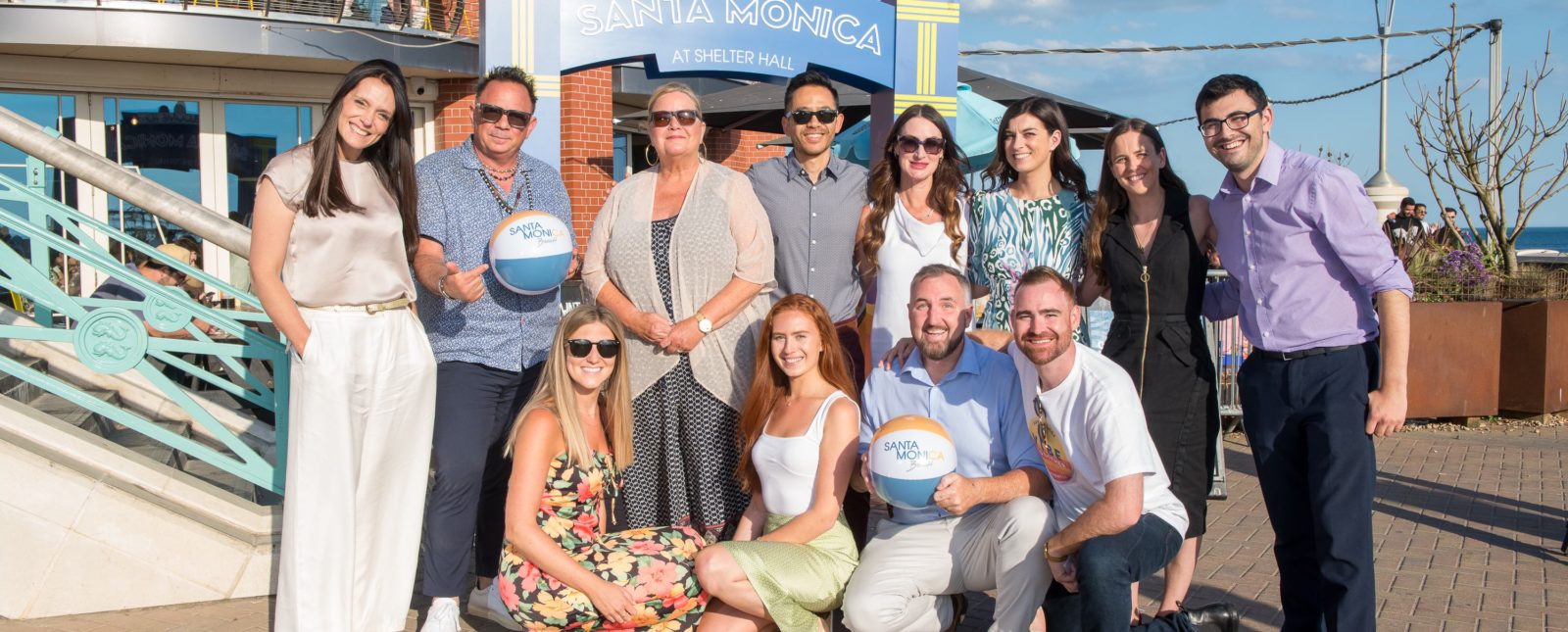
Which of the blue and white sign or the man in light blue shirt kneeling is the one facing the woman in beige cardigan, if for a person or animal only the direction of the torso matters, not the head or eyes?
the blue and white sign

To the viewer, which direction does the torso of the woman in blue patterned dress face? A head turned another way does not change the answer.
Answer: toward the camera

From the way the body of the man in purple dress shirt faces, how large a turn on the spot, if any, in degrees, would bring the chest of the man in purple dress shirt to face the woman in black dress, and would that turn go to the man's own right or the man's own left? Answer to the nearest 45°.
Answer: approximately 45° to the man's own right

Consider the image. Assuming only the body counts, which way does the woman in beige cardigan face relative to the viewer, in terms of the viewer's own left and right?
facing the viewer

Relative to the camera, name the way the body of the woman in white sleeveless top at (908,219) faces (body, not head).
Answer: toward the camera

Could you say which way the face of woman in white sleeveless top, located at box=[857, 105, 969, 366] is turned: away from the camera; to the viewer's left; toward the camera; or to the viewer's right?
toward the camera

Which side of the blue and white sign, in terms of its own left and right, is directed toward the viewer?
front

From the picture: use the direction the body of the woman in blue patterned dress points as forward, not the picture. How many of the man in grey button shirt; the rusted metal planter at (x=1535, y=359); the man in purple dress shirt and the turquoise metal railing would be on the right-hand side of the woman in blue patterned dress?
2

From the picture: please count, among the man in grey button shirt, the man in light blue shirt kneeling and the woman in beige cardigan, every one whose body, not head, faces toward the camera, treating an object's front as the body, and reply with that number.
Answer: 3

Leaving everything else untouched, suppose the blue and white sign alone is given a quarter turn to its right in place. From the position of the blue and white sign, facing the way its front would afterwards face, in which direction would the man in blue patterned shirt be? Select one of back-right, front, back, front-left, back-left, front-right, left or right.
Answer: left

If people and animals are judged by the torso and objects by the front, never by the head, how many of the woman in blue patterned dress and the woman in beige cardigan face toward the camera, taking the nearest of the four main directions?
2

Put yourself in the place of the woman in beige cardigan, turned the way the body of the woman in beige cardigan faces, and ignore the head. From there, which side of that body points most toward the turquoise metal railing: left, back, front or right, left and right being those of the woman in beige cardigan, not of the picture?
right

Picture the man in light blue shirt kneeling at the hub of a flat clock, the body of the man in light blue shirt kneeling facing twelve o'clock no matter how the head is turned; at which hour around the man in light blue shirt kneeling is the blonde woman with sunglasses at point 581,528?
The blonde woman with sunglasses is roughly at 3 o'clock from the man in light blue shirt kneeling.

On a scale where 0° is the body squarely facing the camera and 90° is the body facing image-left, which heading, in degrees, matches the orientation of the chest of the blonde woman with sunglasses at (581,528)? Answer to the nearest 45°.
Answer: approximately 315°

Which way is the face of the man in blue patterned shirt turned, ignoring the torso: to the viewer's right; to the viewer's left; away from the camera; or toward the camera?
toward the camera

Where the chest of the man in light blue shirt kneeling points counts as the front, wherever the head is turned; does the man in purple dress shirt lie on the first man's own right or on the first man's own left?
on the first man's own left

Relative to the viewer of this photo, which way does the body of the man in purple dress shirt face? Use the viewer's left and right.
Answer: facing the viewer and to the left of the viewer
